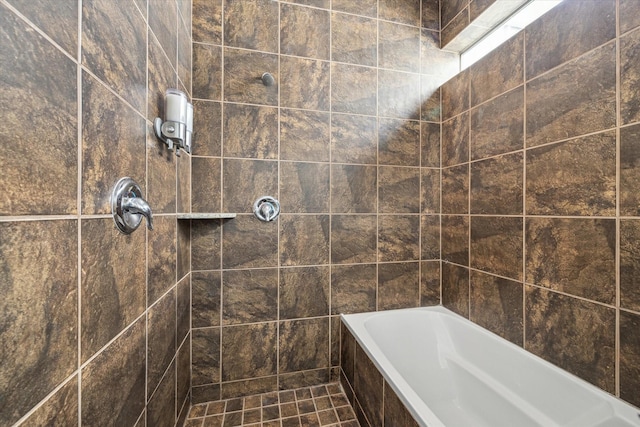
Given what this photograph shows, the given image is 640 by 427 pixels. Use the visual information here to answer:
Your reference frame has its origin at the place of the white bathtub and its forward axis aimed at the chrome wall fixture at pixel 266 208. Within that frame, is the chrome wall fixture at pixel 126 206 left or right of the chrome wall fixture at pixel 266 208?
left

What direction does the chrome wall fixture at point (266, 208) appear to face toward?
toward the camera

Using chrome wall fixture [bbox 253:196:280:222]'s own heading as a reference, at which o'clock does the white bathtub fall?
The white bathtub is roughly at 10 o'clock from the chrome wall fixture.

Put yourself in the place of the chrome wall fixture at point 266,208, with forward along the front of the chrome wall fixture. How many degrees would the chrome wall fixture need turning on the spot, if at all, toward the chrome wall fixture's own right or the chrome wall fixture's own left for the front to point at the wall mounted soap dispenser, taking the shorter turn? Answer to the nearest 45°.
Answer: approximately 45° to the chrome wall fixture's own right

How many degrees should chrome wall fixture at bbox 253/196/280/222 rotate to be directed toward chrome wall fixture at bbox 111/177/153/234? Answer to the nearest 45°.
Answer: approximately 45° to its right
